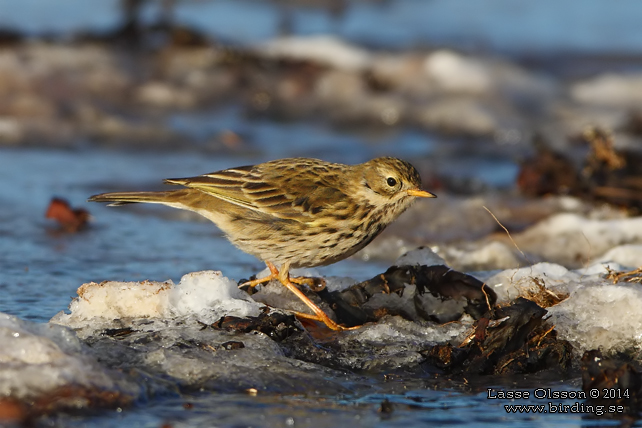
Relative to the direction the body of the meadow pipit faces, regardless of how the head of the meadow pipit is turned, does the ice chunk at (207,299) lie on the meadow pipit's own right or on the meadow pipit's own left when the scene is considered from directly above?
on the meadow pipit's own right

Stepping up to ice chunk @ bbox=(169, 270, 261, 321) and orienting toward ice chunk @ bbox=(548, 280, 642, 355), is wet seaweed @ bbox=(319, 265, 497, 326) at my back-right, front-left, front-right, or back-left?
front-left

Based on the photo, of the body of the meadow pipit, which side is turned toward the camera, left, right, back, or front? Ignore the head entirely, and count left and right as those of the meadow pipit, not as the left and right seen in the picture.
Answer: right

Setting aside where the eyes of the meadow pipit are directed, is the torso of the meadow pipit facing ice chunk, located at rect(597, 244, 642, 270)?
yes

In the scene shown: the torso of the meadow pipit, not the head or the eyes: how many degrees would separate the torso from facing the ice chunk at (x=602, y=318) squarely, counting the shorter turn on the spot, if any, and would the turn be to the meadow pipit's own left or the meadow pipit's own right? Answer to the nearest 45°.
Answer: approximately 45° to the meadow pipit's own right

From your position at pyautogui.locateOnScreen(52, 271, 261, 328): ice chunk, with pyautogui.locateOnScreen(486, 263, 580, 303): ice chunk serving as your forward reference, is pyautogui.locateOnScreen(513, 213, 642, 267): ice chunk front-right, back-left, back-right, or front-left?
front-left

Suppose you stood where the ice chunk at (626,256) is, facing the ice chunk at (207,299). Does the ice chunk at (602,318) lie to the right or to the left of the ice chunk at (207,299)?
left

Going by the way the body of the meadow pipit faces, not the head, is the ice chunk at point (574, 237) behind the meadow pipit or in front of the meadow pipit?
in front
